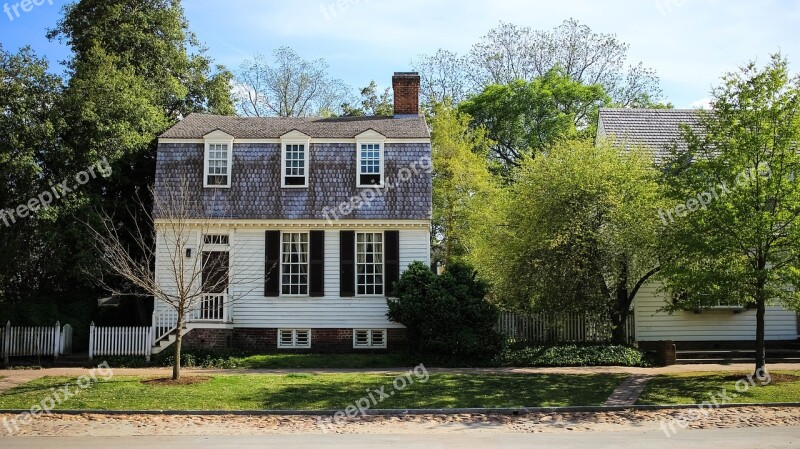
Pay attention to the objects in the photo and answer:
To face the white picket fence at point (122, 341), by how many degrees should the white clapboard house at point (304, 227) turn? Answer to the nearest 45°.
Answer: approximately 90° to its right

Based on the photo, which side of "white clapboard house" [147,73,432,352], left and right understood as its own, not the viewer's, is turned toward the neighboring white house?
left

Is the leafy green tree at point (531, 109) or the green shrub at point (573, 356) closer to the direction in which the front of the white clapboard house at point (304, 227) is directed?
the green shrub

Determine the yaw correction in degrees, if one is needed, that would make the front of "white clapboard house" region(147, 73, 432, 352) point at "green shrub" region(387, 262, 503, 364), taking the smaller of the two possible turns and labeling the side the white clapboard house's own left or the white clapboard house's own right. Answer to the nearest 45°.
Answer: approximately 45° to the white clapboard house's own left

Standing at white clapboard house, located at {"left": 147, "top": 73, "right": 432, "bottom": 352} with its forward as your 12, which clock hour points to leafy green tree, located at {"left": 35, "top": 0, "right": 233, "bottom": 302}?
The leafy green tree is roughly at 4 o'clock from the white clapboard house.

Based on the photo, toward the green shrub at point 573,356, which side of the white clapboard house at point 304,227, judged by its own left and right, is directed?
left

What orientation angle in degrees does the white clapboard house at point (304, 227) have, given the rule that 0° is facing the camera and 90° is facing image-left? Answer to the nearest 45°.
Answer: approximately 0°

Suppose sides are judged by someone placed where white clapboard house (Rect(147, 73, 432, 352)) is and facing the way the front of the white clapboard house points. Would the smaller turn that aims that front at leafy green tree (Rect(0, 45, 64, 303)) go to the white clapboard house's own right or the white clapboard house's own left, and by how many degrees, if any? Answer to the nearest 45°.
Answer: approximately 90° to the white clapboard house's own right

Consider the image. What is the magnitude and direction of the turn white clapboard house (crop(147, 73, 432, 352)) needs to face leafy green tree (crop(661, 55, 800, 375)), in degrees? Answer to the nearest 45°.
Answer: approximately 45° to its left

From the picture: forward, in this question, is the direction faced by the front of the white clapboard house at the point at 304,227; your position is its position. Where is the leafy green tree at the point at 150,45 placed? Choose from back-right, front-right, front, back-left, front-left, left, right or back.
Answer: back-right
